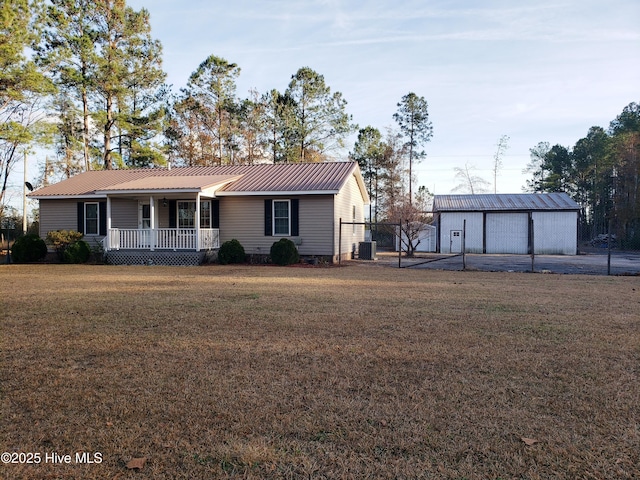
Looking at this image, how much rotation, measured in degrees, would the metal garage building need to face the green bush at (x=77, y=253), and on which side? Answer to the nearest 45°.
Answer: approximately 45° to its right

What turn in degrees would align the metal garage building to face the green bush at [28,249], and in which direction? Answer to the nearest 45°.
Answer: approximately 45° to its right

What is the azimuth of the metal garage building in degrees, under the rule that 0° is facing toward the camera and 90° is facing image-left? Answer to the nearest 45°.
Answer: approximately 0°

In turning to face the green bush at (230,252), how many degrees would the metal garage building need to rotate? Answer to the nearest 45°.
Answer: approximately 45° to its right

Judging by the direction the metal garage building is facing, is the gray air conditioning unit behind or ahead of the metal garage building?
ahead

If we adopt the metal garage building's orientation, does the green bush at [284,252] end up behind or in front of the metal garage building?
in front

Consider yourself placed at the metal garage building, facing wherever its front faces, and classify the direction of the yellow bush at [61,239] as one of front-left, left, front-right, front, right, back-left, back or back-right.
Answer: front-right

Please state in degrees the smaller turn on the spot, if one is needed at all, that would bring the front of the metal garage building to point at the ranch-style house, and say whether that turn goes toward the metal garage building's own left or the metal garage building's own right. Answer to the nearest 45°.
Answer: approximately 45° to the metal garage building's own right
